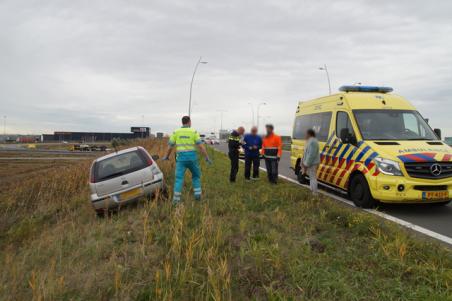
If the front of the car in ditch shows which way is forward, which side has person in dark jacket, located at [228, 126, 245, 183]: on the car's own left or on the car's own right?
on the car's own right

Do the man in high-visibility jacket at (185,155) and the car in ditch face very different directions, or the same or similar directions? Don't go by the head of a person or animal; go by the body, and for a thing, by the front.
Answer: same or similar directions

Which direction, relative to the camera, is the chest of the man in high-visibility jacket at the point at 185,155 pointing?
away from the camera

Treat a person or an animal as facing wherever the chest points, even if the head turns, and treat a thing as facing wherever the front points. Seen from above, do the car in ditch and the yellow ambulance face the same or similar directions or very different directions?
very different directions

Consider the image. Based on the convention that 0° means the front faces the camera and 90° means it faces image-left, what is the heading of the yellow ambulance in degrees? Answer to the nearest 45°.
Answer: approximately 315°

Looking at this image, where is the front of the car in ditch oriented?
away from the camera

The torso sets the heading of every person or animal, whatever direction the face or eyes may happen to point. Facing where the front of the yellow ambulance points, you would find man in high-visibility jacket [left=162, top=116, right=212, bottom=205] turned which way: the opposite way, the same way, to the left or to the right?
the opposite way

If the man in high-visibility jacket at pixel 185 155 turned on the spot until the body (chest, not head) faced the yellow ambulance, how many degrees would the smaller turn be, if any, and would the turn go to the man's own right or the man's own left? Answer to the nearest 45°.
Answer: approximately 90° to the man's own right

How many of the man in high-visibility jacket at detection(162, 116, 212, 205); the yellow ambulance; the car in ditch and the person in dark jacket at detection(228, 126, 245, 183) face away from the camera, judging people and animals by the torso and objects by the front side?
2

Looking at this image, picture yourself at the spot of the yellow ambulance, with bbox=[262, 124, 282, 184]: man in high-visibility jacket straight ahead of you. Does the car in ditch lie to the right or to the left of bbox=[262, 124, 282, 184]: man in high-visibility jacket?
left

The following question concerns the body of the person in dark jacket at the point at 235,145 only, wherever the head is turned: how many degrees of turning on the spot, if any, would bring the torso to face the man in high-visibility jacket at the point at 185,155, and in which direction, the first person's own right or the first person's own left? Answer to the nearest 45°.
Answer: approximately 90° to the first person's own right

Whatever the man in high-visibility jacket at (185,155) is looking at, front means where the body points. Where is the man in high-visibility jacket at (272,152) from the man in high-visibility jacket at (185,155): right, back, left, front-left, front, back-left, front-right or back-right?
front-right
